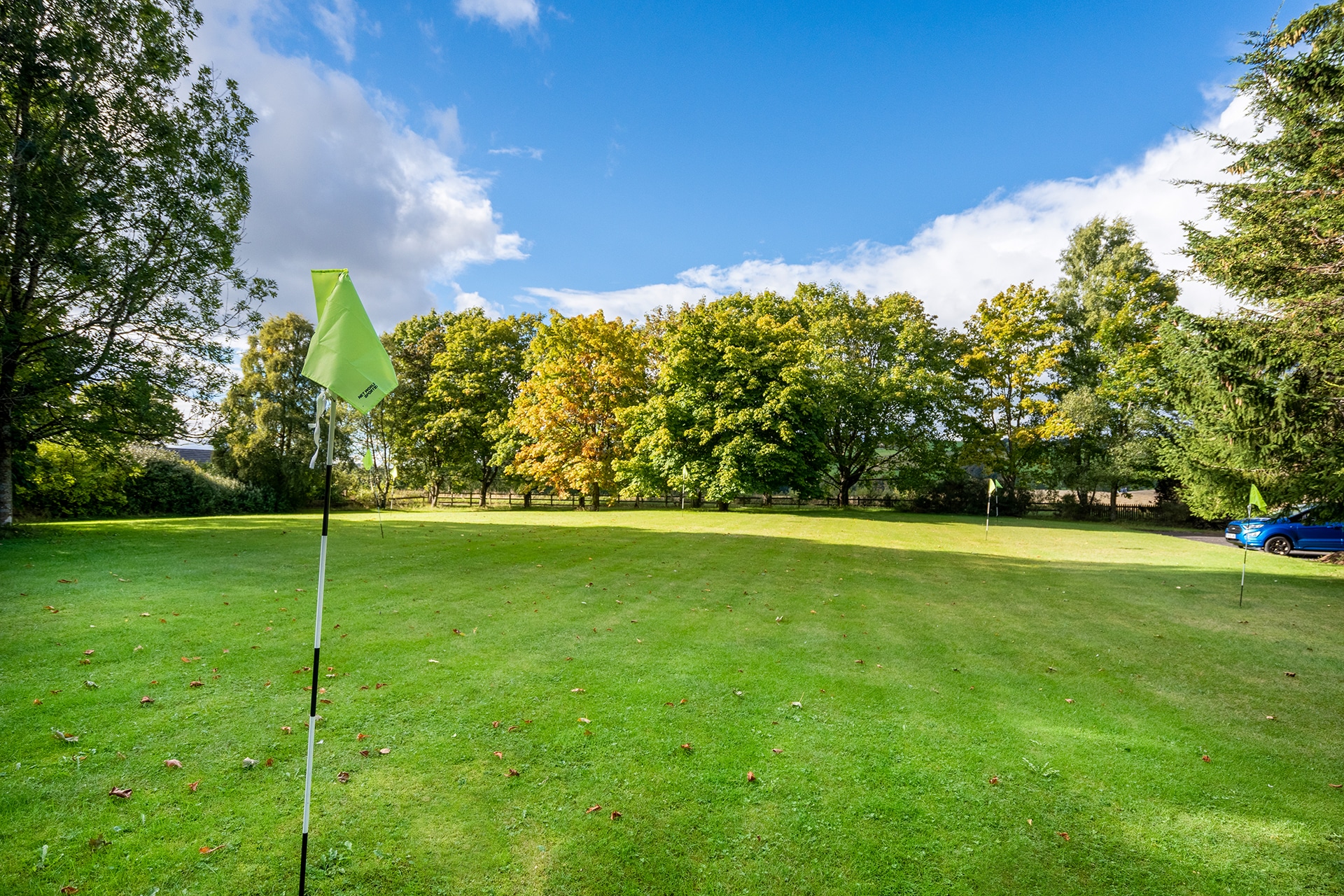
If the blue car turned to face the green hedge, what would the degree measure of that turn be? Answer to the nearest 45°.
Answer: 0° — it already faces it

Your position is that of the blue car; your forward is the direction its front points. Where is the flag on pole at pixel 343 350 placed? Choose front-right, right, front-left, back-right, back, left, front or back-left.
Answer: front-left

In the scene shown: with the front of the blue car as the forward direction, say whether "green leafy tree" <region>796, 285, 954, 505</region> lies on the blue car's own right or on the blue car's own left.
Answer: on the blue car's own right

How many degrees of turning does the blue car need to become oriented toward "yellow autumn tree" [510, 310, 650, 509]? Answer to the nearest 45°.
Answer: approximately 45° to its right

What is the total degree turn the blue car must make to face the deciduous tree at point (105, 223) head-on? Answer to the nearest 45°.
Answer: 0° — it already faces it

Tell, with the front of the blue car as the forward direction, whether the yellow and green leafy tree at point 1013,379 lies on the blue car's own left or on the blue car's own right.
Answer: on the blue car's own right

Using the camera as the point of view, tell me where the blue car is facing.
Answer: facing the viewer and to the left of the viewer
